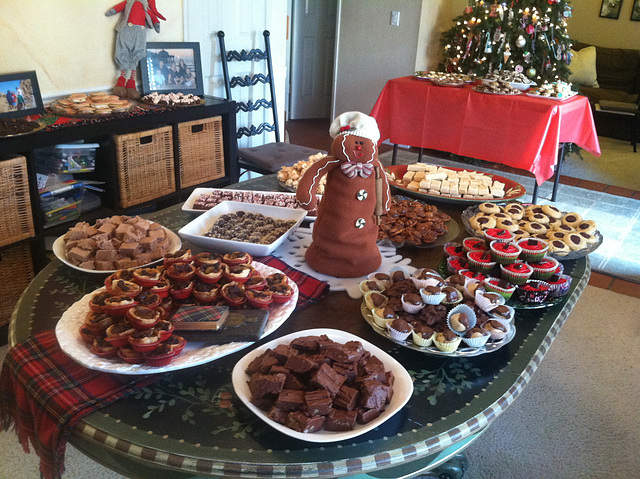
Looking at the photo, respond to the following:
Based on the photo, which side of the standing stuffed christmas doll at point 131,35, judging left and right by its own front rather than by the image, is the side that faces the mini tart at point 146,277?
front

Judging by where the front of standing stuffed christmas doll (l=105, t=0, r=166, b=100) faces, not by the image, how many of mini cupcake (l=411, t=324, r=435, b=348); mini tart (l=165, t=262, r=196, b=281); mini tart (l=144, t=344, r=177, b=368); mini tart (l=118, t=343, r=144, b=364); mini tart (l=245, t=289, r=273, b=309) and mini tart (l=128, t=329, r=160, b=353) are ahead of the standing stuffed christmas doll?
6

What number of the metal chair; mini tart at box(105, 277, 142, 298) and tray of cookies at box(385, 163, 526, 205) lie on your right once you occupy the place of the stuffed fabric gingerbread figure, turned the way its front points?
1

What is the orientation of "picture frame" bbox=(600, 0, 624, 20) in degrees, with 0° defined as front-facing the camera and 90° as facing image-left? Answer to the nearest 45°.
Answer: approximately 0°

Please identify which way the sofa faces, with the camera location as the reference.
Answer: facing the viewer

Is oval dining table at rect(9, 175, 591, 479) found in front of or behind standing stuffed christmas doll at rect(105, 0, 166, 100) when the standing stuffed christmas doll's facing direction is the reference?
in front

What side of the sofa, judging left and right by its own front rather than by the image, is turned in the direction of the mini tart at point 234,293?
front

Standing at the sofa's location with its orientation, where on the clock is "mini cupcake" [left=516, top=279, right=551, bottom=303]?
The mini cupcake is roughly at 12 o'clock from the sofa.

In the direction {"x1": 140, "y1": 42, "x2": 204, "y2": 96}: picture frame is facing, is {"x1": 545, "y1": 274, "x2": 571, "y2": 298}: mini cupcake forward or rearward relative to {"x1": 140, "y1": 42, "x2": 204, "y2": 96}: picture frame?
forward

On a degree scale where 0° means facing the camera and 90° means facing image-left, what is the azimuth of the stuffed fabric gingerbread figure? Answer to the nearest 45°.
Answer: approximately 315°

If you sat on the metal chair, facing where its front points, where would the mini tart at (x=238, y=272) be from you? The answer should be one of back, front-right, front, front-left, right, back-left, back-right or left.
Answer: front-right
